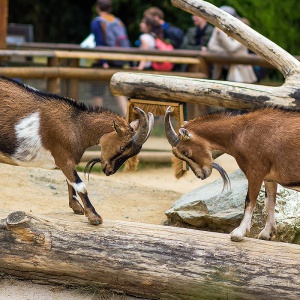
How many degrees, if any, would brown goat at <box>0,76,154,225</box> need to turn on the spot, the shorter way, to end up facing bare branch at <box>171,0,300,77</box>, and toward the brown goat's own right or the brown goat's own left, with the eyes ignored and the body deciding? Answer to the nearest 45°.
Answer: approximately 45° to the brown goat's own left

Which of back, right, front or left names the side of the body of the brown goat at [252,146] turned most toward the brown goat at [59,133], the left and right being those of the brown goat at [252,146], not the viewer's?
front

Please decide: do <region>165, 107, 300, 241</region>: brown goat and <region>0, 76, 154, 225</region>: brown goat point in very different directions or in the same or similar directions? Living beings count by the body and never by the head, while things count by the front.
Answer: very different directions

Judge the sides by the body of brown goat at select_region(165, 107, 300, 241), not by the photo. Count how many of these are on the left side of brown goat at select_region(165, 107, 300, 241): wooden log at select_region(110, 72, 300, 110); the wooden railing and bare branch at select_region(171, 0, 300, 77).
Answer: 0

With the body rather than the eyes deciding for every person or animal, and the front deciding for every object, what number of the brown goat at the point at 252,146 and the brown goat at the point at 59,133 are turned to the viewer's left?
1

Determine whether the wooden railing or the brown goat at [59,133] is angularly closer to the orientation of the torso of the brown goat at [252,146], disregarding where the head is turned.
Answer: the brown goat

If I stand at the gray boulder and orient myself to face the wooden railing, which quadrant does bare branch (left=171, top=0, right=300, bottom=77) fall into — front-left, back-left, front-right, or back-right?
front-right

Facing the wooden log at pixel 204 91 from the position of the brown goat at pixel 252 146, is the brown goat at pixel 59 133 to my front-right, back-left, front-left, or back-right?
front-left

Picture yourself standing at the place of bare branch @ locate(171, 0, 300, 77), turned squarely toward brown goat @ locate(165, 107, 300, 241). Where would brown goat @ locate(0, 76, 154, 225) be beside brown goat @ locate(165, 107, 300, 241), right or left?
right

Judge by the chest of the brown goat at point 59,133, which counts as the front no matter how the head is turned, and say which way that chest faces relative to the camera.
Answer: to the viewer's right

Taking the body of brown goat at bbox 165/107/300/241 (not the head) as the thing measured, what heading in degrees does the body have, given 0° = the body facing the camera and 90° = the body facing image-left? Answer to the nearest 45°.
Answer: approximately 90°

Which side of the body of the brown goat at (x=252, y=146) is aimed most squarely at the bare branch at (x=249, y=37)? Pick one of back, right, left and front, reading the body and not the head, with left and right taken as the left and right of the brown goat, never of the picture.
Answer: right

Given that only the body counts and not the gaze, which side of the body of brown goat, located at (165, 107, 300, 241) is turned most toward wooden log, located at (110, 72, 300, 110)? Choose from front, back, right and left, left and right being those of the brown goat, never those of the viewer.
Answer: right

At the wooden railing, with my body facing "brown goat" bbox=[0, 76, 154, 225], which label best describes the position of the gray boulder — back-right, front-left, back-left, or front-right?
front-left
